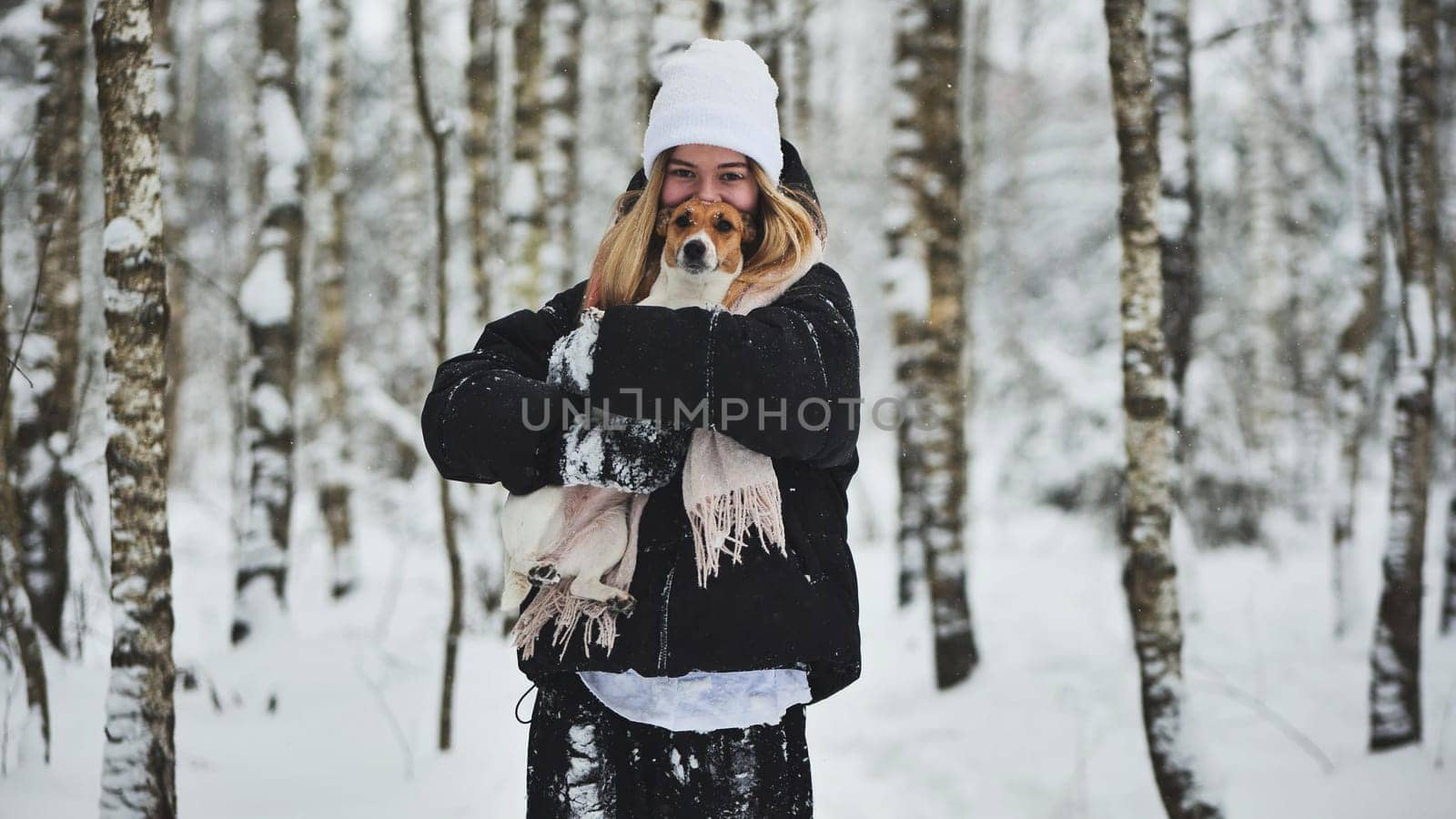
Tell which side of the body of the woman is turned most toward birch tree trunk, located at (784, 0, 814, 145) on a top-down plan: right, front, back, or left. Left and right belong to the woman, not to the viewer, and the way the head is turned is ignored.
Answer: back

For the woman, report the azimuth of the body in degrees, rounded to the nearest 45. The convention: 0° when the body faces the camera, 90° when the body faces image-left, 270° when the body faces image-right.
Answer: approximately 0°

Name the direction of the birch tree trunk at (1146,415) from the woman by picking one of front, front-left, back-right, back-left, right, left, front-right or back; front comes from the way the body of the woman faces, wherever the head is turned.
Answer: back-left

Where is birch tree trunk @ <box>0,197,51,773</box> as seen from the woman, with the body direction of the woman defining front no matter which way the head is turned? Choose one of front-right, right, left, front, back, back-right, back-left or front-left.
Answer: back-right

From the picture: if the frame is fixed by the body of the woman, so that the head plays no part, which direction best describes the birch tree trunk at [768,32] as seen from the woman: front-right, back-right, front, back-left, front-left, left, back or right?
back

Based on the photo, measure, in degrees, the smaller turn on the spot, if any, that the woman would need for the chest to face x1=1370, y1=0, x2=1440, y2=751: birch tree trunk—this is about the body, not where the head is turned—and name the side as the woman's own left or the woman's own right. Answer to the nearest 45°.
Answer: approximately 135° to the woman's own left

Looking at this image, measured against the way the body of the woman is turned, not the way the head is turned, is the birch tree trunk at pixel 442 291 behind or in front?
behind
